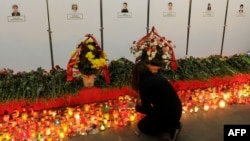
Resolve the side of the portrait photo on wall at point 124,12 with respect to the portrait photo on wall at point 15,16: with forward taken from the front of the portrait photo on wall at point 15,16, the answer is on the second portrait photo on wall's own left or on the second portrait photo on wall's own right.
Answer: on the second portrait photo on wall's own left

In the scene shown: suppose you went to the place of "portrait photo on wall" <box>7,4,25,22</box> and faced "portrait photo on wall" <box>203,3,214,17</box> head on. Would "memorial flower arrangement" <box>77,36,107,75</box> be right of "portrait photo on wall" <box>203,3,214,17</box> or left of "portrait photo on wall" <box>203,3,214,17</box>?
right

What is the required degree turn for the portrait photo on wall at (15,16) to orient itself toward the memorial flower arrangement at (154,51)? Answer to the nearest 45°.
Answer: approximately 45° to its left

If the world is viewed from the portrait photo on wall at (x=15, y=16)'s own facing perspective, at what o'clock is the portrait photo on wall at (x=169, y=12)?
the portrait photo on wall at (x=169, y=12) is roughly at 9 o'clock from the portrait photo on wall at (x=15, y=16).

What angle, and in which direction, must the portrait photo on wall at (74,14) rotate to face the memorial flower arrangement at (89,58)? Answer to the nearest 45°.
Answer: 0° — it already faces it

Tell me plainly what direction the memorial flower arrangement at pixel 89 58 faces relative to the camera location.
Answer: facing the viewer

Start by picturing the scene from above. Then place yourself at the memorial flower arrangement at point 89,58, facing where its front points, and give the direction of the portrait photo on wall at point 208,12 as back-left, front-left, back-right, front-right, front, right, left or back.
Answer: back-left

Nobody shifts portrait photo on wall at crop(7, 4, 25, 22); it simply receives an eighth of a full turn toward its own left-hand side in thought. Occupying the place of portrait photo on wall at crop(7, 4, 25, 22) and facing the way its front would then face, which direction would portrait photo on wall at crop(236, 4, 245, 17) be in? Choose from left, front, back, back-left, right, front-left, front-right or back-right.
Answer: front-left

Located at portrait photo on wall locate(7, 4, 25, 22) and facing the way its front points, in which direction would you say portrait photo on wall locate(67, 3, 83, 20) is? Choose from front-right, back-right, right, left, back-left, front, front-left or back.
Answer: left

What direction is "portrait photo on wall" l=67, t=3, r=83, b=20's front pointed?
toward the camera

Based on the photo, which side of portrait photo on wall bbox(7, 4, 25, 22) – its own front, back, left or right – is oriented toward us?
front

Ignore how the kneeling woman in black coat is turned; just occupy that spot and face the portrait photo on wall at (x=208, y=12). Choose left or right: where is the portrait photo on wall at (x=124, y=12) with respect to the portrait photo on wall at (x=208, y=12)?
left

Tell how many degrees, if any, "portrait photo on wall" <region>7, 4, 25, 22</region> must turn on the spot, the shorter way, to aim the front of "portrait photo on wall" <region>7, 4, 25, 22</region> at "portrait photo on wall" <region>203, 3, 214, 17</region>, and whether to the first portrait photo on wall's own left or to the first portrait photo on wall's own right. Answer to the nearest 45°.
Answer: approximately 90° to the first portrait photo on wall's own left
